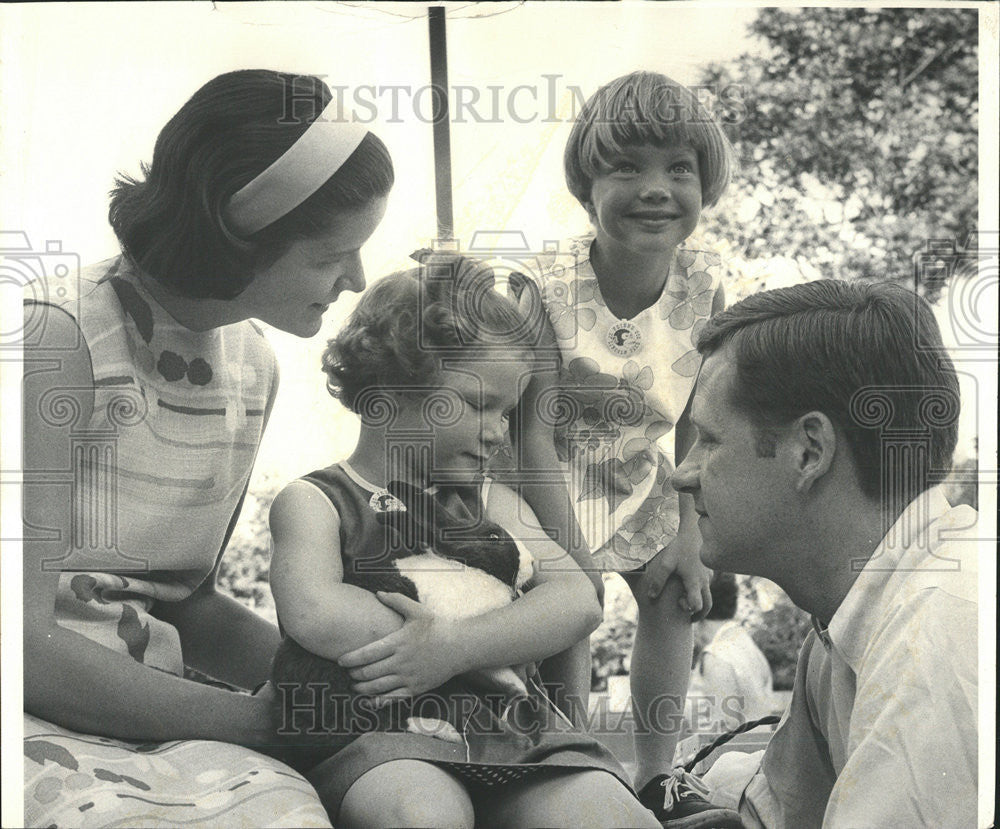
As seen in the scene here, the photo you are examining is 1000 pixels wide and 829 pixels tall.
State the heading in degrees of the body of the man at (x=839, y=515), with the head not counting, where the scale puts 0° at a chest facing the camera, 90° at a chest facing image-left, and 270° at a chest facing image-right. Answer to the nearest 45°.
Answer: approximately 90°

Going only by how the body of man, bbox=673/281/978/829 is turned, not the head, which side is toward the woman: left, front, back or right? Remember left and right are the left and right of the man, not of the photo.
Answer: front

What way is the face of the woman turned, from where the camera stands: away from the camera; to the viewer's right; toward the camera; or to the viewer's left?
to the viewer's right

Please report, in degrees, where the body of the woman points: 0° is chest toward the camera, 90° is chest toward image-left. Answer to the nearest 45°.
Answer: approximately 315°

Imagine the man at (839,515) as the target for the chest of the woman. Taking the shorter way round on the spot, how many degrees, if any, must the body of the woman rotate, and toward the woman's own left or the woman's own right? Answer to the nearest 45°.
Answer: approximately 45° to the woman's own left

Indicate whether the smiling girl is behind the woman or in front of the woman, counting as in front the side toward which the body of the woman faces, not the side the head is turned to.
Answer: in front

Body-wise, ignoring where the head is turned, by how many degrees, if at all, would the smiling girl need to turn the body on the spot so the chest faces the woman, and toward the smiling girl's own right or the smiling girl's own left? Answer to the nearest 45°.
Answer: approximately 90° to the smiling girl's own right

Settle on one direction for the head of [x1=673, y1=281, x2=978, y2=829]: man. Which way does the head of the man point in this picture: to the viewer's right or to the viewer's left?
to the viewer's left

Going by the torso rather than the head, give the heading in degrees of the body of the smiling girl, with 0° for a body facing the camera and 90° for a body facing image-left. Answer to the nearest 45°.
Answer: approximately 0°

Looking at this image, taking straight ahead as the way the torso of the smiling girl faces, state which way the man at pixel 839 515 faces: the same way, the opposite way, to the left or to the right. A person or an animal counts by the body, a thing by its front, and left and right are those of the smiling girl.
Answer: to the right

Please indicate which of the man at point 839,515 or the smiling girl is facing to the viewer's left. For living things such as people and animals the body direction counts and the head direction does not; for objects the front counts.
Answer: the man

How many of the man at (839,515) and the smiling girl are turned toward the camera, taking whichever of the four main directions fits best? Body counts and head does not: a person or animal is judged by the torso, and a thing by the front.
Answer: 1
